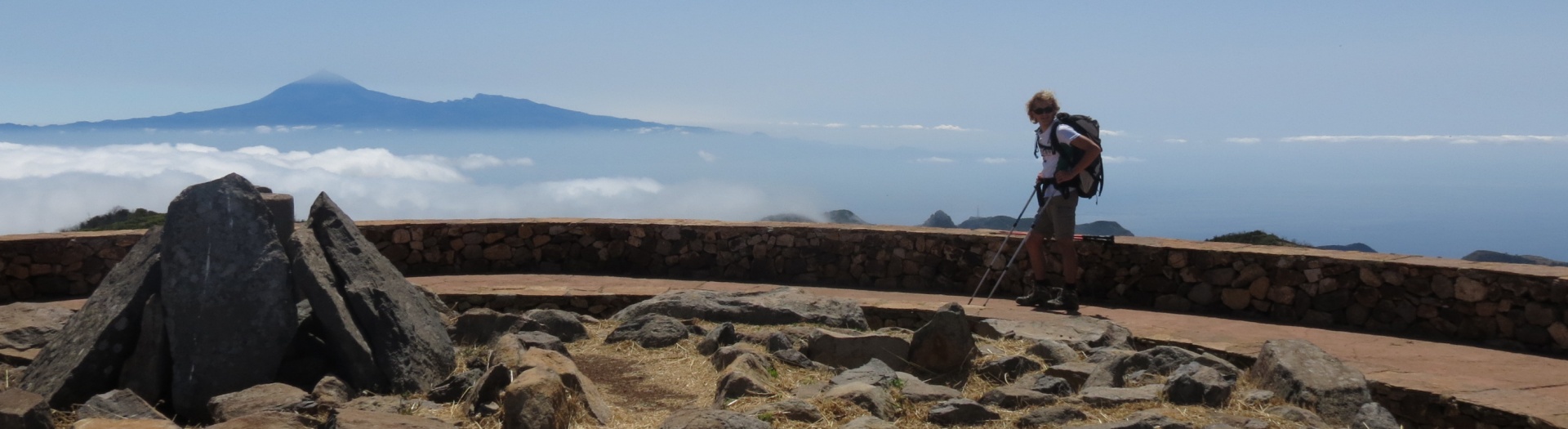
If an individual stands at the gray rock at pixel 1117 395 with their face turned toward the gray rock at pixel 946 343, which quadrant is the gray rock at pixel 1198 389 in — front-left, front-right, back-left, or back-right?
back-right

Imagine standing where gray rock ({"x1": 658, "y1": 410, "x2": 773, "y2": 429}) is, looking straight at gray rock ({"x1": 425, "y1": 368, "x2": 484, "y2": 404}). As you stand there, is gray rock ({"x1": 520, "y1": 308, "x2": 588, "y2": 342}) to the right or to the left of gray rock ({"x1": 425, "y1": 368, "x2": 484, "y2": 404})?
right

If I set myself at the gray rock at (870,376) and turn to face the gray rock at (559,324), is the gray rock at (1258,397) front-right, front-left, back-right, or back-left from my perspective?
back-right

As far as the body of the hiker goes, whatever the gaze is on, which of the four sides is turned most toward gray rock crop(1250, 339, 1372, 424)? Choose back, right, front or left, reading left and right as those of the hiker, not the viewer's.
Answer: left

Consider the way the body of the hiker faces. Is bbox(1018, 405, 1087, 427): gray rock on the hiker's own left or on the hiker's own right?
on the hiker's own left

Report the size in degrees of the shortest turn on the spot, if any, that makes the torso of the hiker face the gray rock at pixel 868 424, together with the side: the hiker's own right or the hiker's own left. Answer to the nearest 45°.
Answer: approximately 45° to the hiker's own left

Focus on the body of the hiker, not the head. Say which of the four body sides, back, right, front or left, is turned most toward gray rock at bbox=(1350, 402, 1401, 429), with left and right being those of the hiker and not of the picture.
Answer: left
